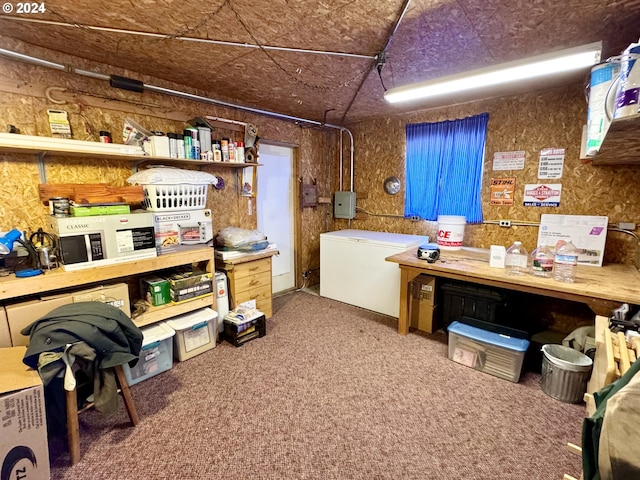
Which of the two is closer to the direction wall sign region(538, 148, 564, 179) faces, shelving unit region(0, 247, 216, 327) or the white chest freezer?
the shelving unit

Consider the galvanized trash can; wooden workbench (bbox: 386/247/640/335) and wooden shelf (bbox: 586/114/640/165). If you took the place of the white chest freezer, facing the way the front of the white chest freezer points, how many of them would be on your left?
3

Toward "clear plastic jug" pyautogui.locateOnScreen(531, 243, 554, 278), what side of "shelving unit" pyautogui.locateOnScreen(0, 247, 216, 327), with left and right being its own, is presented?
front

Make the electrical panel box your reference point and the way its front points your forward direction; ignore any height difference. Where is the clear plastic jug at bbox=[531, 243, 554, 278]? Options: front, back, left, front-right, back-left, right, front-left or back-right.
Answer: front-left

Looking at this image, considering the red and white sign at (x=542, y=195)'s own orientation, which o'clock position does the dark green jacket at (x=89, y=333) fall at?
The dark green jacket is roughly at 1 o'clock from the red and white sign.

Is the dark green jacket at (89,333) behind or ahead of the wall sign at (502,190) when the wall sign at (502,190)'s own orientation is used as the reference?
ahead

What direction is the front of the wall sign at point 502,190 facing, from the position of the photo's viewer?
facing the viewer

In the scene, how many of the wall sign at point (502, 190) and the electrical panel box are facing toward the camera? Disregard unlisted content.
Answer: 2

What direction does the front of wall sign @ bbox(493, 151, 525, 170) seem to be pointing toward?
toward the camera
